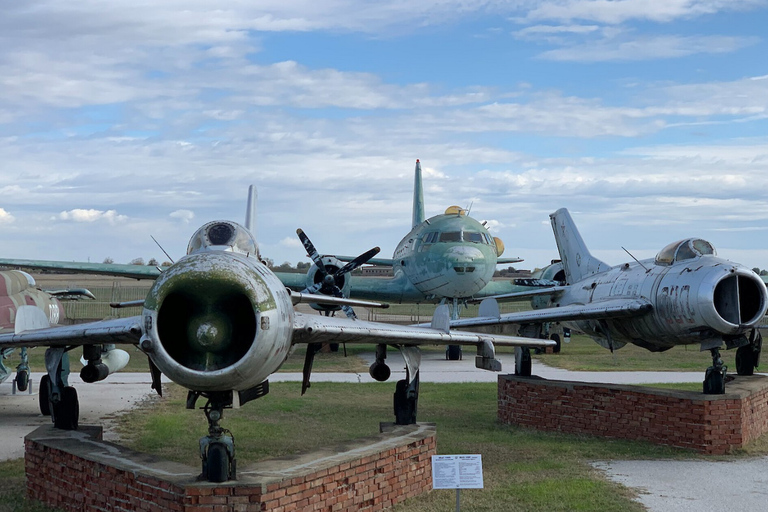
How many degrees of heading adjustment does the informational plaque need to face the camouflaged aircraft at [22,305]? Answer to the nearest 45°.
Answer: approximately 135° to its right

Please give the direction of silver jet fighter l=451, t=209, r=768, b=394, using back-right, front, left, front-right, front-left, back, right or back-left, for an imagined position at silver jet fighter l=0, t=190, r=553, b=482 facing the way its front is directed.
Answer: back-left

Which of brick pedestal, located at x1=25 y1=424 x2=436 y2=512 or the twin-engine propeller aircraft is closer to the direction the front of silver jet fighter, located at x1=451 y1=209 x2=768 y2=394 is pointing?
the brick pedestal

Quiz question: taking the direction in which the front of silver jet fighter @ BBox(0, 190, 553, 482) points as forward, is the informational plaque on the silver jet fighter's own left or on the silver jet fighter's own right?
on the silver jet fighter's own left

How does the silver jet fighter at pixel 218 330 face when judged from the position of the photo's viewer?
facing the viewer

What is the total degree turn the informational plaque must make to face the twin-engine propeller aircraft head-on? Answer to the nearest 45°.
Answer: approximately 180°

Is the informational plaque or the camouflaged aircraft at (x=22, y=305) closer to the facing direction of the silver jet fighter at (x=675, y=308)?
the informational plaque

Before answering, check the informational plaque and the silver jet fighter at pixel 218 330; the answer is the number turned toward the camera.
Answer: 2
